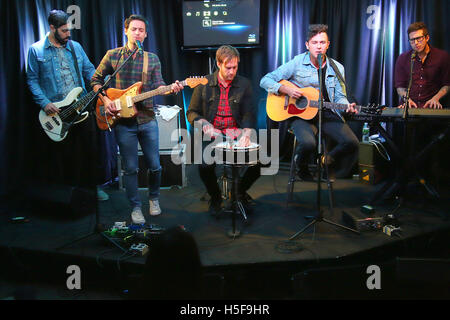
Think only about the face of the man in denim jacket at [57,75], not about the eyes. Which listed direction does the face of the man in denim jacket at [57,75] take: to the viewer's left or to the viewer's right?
to the viewer's right

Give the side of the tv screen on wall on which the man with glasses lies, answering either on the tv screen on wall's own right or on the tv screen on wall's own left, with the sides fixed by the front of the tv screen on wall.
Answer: on the tv screen on wall's own left

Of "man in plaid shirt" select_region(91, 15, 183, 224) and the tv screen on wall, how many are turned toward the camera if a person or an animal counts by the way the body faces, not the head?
2

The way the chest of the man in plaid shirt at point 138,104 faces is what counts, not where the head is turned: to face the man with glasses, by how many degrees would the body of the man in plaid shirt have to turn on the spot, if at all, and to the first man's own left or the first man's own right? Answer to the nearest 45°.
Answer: approximately 90° to the first man's own left

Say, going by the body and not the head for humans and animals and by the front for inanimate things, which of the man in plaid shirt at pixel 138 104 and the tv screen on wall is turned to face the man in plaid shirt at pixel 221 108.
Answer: the tv screen on wall
